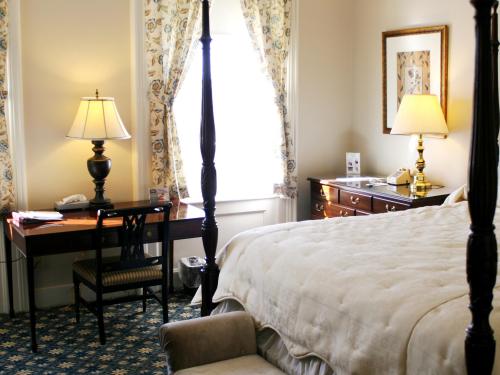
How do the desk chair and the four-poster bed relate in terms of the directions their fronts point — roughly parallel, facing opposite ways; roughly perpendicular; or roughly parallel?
roughly perpendicular

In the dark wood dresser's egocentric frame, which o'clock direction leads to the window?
The window is roughly at 2 o'clock from the dark wood dresser.

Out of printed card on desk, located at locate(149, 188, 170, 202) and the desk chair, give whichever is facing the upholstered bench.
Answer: the printed card on desk

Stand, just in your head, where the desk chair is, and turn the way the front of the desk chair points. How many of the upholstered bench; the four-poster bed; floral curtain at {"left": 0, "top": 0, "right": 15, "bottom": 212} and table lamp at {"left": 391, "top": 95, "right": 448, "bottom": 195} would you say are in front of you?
1

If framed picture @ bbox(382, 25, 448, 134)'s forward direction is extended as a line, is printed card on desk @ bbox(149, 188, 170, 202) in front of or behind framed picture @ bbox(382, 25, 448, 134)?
in front

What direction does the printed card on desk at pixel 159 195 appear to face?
toward the camera

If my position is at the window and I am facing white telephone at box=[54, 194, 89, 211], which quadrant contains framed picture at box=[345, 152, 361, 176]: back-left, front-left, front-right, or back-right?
back-left

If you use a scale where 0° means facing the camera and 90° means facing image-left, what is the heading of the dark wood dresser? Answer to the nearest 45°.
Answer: approximately 45°

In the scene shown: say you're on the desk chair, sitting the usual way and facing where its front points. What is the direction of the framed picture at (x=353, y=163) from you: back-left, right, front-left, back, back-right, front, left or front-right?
right

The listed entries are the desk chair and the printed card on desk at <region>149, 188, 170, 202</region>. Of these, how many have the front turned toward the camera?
1
